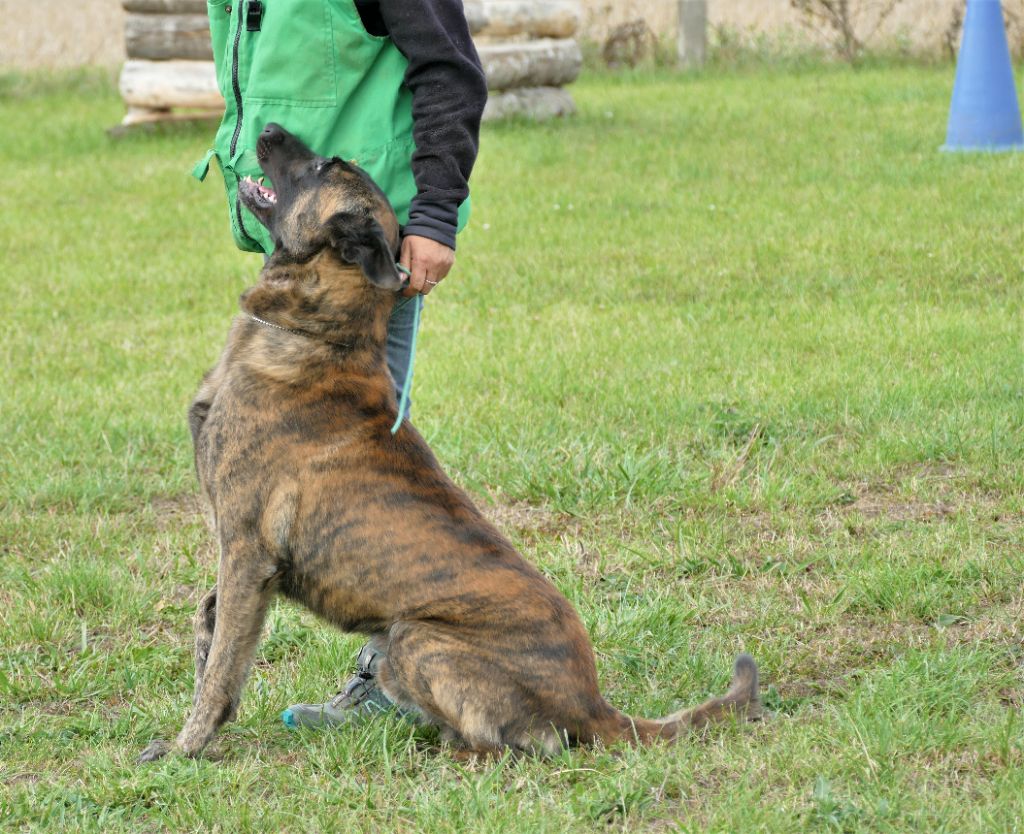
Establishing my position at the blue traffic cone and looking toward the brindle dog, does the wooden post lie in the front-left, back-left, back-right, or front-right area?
back-right

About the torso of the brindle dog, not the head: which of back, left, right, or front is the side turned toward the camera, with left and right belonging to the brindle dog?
left

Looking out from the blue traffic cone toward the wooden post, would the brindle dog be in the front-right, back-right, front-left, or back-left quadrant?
back-left

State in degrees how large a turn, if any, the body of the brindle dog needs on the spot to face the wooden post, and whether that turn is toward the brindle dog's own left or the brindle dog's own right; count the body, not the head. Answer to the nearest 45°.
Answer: approximately 90° to the brindle dog's own right

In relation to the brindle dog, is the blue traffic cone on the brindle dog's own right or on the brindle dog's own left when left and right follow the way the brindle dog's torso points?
on the brindle dog's own right
